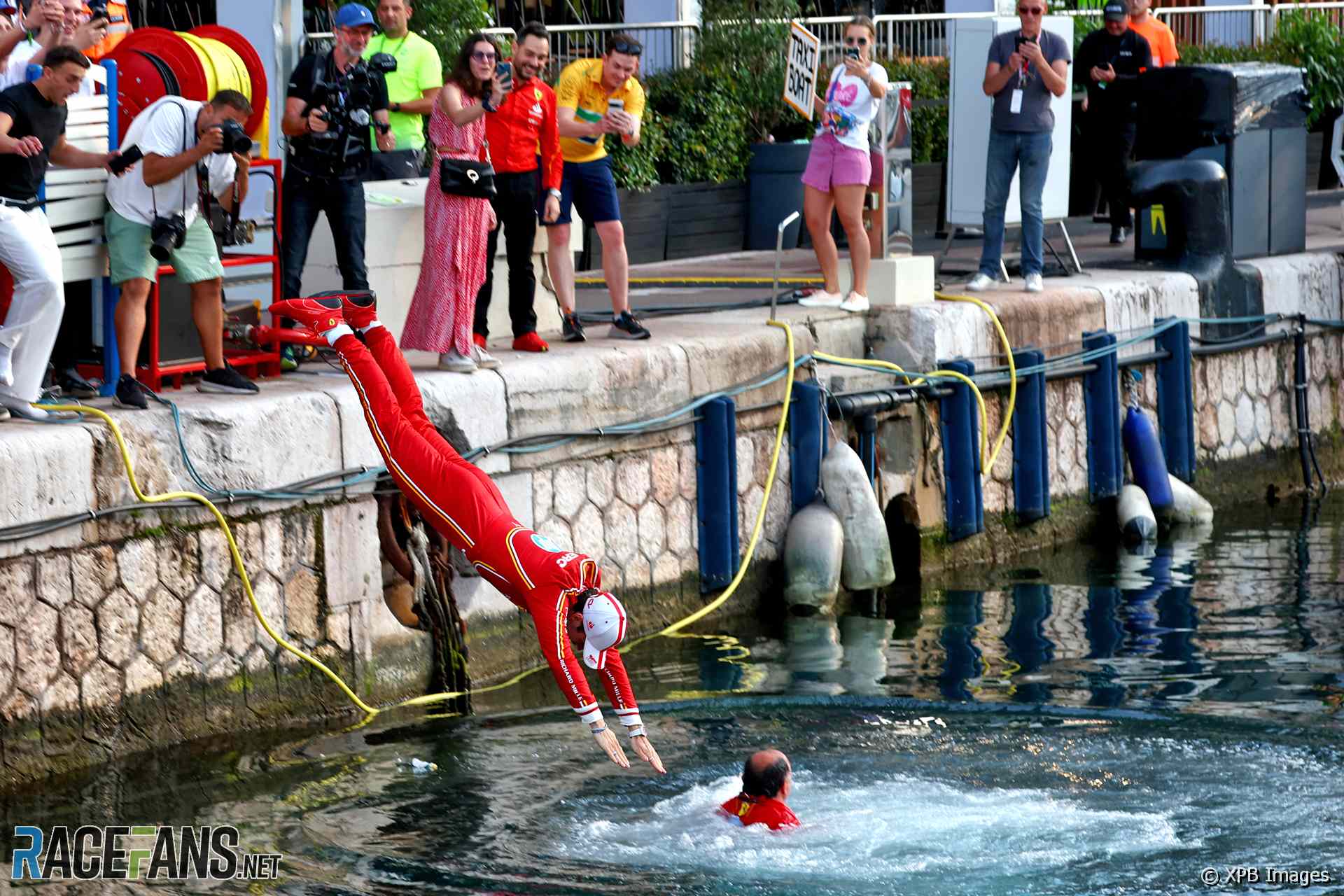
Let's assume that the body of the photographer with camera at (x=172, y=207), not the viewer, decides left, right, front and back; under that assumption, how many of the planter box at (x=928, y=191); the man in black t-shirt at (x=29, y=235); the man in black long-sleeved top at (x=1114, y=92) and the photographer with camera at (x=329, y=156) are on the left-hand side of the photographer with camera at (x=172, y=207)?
3

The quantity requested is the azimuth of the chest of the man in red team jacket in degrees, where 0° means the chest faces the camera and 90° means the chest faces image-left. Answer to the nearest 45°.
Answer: approximately 315°

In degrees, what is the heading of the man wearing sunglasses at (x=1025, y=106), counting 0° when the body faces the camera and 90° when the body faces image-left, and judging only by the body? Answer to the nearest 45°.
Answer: approximately 0°

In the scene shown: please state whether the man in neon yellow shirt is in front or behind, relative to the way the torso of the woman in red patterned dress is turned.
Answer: behind

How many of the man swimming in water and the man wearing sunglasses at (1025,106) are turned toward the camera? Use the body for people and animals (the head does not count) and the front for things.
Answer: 1

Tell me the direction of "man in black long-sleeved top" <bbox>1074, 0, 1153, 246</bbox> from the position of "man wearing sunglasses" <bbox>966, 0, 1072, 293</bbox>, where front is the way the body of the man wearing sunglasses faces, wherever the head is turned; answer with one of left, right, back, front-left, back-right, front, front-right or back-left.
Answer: back

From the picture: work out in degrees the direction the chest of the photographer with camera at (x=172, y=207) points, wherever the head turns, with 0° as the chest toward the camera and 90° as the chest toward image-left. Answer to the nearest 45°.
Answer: approximately 315°

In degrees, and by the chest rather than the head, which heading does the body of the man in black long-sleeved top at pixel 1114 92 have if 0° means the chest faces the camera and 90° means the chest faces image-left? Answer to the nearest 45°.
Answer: approximately 0°

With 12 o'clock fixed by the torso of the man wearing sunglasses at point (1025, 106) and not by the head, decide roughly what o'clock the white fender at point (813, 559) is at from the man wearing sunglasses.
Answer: The white fender is roughly at 1 o'clock from the man wearing sunglasses.

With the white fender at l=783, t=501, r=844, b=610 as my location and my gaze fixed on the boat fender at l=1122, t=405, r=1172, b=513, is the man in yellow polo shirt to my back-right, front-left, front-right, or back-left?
back-left

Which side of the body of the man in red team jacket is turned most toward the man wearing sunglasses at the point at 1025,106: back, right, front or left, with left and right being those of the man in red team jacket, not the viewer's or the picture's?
left

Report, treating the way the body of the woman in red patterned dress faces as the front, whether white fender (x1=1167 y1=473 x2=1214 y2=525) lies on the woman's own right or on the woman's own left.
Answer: on the woman's own left

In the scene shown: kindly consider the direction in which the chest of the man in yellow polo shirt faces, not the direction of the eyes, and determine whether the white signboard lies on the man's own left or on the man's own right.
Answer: on the man's own left
